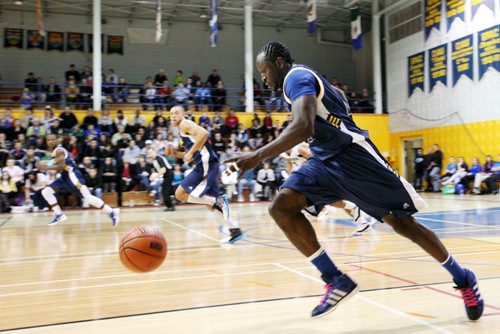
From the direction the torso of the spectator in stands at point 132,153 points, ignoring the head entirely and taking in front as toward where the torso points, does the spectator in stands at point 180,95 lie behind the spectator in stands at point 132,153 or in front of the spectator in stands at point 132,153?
behind

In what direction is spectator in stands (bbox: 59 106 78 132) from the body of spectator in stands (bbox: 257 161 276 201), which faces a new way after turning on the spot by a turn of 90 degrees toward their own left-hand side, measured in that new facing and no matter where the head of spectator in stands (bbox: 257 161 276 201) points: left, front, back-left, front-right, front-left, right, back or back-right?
back

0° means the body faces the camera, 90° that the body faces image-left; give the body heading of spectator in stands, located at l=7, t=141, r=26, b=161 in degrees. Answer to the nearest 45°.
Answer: approximately 0°

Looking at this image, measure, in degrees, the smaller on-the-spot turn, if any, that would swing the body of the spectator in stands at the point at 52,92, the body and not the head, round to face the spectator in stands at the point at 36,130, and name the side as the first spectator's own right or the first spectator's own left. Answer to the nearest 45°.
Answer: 0° — they already face them

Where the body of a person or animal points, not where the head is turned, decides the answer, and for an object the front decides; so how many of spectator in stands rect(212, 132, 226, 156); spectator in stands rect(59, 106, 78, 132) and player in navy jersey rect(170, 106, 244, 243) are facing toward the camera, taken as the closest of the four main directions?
2

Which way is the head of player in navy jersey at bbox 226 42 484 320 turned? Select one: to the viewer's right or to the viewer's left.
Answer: to the viewer's left

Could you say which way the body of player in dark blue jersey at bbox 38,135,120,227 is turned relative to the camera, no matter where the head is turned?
to the viewer's left

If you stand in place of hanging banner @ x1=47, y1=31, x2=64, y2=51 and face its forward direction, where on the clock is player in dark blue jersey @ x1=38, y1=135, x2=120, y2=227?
The player in dark blue jersey is roughly at 12 o'clock from the hanging banner.

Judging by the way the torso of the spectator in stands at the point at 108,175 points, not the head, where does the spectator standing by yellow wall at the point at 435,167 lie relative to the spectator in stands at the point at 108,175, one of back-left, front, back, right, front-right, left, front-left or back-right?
left

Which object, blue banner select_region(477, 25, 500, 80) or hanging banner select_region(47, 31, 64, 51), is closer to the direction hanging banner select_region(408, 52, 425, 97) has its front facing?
the hanging banner

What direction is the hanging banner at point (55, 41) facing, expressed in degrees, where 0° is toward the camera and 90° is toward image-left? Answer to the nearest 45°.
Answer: approximately 0°
